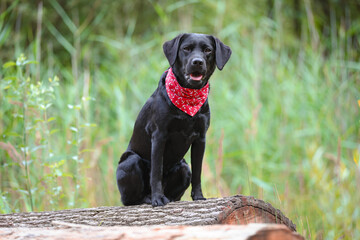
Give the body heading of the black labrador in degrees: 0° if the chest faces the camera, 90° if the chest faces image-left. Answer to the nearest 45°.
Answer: approximately 315°
